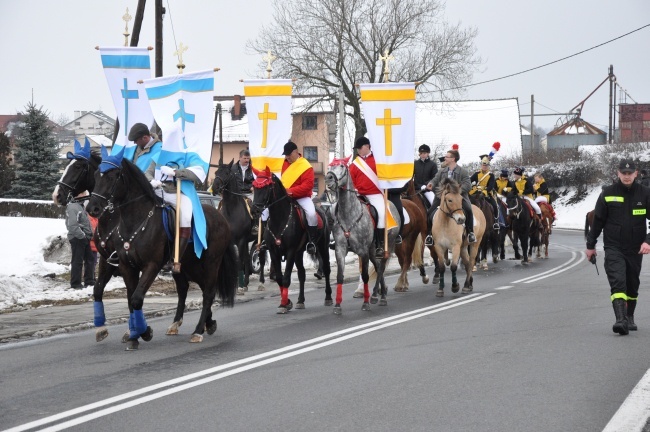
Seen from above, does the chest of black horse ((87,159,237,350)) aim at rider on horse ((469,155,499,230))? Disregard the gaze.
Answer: no

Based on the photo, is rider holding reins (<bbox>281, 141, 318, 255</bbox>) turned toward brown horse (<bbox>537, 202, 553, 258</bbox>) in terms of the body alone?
no

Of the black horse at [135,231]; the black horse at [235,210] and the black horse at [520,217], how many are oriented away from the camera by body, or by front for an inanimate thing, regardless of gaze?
0

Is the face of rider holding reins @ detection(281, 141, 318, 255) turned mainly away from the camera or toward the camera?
toward the camera

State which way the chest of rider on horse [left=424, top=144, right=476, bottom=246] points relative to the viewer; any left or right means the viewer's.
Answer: facing the viewer

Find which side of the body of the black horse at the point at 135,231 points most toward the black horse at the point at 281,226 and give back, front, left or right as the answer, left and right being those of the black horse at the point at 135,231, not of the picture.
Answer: back

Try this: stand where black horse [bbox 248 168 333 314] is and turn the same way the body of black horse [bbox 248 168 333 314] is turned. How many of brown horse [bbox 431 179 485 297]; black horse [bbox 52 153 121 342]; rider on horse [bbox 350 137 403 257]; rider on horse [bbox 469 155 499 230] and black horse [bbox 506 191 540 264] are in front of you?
1

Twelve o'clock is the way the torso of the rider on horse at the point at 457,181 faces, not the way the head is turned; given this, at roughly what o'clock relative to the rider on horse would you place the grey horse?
The grey horse is roughly at 1 o'clock from the rider on horse.

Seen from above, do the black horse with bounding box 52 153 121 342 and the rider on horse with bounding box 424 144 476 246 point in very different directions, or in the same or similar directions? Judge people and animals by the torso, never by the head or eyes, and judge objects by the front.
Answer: same or similar directions

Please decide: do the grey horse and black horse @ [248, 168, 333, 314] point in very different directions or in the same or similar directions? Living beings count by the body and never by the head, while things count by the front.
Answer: same or similar directions

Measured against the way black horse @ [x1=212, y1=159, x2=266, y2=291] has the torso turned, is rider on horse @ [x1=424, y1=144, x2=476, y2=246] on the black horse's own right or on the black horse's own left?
on the black horse's own left

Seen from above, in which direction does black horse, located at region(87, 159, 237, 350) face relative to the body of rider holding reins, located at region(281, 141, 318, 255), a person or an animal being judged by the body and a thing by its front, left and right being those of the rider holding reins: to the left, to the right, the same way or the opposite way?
the same way

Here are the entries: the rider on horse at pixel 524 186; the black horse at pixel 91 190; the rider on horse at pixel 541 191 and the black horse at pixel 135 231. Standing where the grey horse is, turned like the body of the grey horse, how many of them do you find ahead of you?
2

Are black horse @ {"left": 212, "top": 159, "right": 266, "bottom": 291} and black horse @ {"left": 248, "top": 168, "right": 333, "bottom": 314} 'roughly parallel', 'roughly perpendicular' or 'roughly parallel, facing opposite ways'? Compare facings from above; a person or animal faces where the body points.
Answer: roughly parallel

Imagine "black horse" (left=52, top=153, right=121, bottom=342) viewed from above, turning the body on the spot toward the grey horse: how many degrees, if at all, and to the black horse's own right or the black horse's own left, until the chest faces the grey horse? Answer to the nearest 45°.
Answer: approximately 180°

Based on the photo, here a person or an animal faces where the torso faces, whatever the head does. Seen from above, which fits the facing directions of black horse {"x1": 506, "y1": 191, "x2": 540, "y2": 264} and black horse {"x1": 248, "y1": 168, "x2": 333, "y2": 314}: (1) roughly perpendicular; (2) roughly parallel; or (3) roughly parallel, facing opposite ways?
roughly parallel

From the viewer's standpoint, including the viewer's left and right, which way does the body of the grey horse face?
facing the viewer and to the left of the viewer

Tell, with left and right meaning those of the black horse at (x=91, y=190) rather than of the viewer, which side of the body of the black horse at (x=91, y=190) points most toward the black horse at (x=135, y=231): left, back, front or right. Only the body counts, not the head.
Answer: left

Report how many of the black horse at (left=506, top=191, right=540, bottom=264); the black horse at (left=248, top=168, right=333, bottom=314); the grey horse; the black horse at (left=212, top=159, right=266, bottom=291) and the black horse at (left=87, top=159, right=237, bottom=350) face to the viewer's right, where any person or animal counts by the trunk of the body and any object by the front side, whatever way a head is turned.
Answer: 0

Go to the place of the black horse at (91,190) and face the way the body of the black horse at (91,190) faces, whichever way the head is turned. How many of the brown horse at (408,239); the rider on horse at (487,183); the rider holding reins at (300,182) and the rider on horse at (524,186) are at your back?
4
